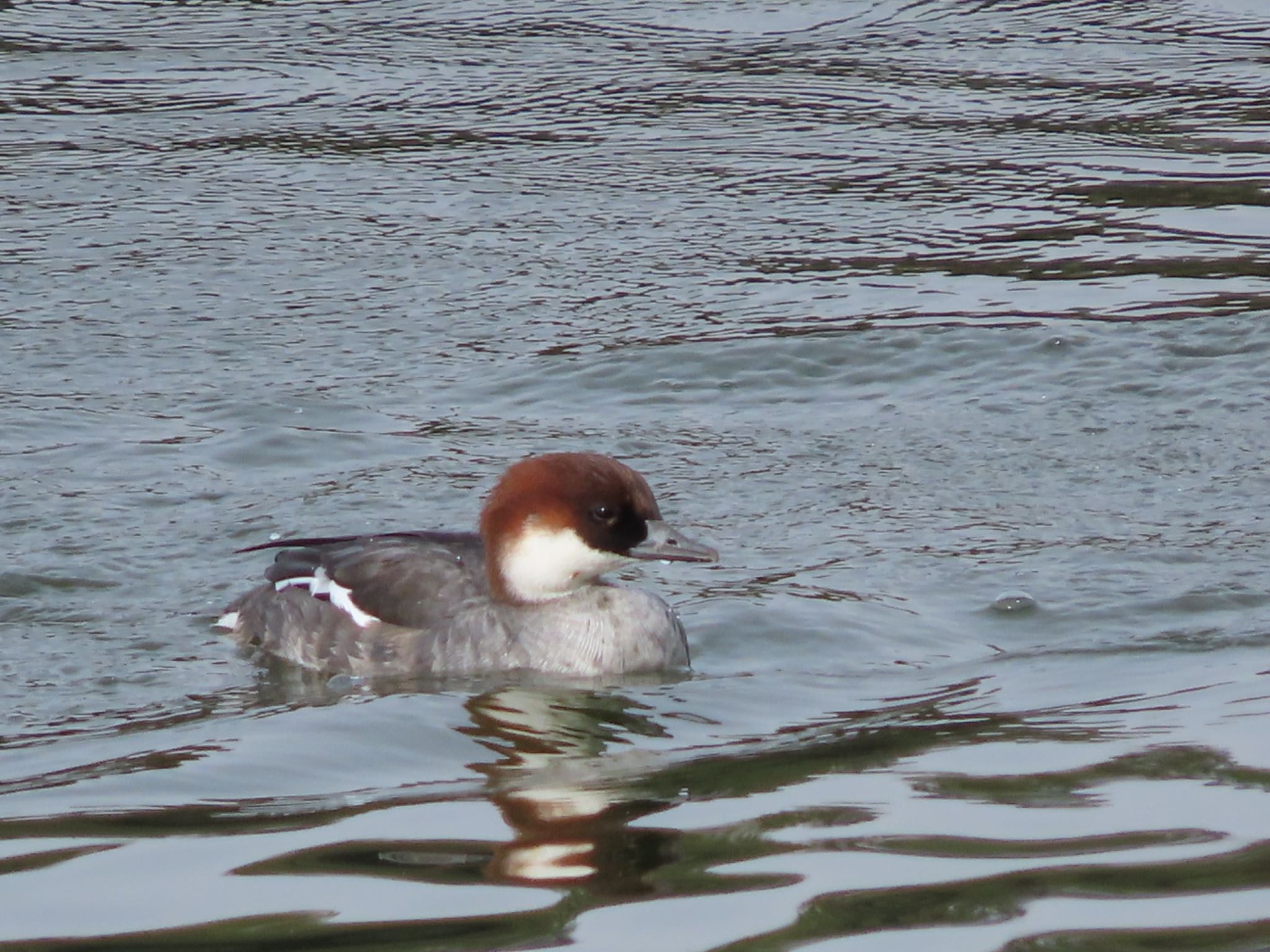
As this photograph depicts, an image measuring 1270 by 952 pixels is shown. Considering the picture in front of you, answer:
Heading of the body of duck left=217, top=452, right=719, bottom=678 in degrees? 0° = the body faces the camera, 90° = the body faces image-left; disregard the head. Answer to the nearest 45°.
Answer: approximately 270°
